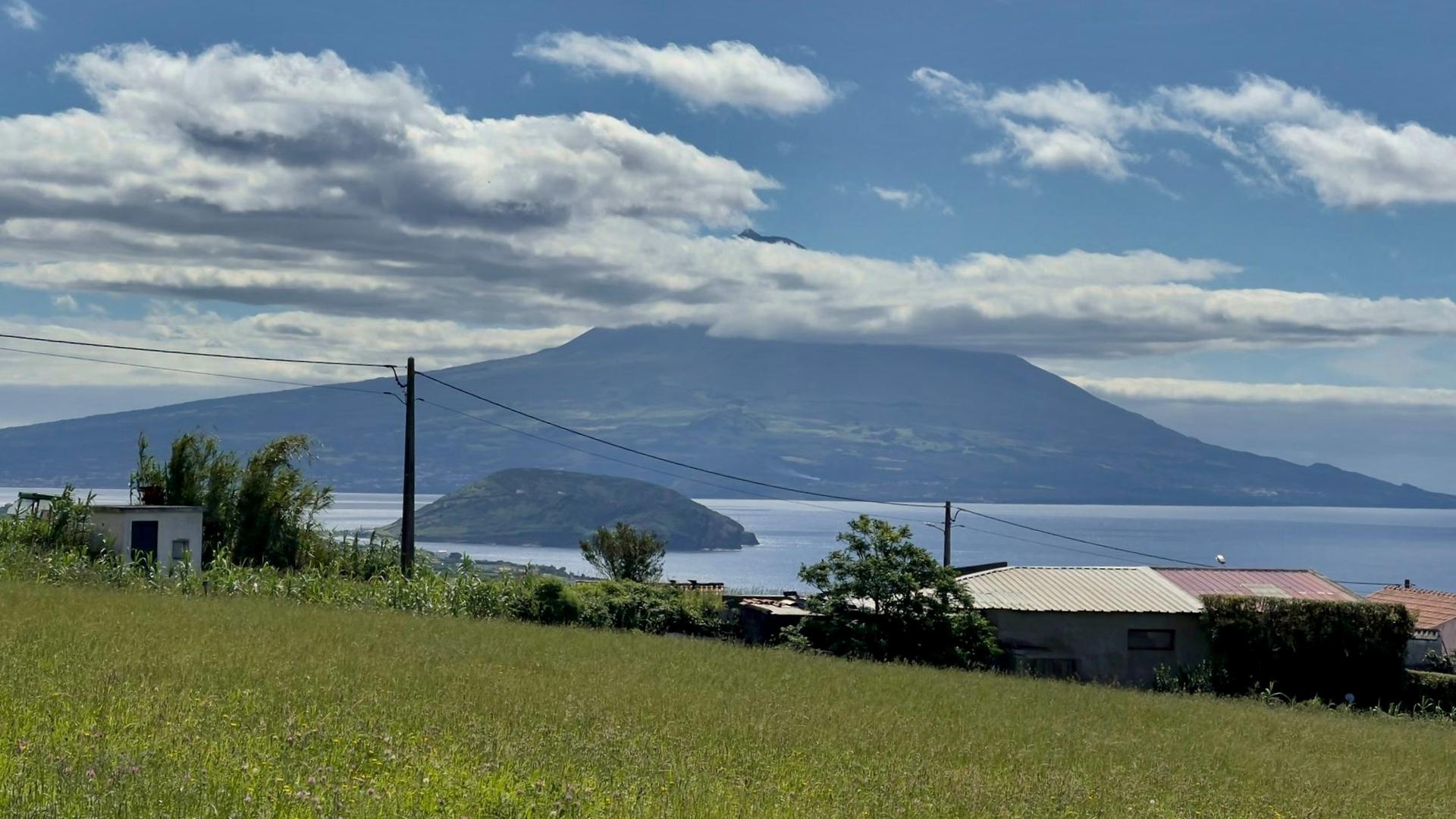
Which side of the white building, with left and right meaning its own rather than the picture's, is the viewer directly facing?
front

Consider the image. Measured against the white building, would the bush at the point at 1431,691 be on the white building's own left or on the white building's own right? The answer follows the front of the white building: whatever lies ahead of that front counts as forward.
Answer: on the white building's own left

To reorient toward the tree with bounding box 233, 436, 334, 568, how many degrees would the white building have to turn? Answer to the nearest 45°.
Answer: approximately 135° to its left

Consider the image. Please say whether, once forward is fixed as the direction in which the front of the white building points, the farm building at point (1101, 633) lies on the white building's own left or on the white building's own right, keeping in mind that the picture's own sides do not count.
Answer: on the white building's own left

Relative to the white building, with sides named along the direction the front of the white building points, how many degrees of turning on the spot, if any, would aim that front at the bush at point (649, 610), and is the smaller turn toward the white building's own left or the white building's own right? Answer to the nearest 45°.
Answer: approximately 45° to the white building's own left

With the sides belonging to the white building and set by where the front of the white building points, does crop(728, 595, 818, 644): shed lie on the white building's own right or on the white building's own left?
on the white building's own left

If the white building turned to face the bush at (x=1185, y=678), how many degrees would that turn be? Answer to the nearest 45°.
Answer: approximately 90° to its left

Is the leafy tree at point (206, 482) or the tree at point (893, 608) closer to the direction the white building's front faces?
the tree

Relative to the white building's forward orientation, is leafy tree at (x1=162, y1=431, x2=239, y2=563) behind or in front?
behind

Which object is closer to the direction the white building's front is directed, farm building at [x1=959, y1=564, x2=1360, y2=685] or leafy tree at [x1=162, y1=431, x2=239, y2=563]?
the farm building
